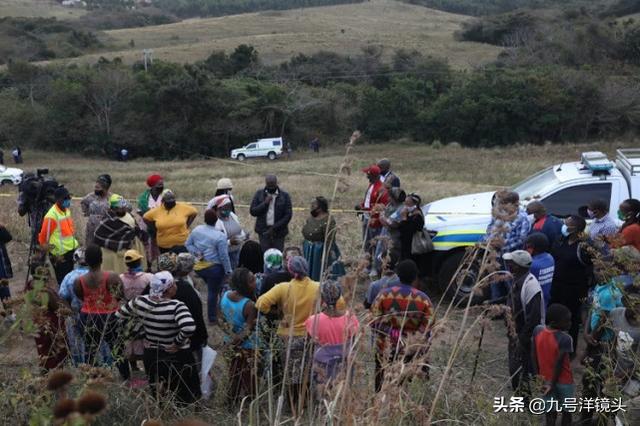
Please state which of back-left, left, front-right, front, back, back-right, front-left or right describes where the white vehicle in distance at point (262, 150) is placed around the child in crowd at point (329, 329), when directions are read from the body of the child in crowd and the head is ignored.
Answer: front

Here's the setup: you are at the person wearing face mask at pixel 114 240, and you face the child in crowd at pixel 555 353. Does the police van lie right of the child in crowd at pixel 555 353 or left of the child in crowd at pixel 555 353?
left

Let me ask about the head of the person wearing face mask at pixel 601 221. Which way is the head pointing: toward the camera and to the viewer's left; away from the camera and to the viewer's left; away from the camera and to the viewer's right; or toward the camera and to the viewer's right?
toward the camera and to the viewer's left

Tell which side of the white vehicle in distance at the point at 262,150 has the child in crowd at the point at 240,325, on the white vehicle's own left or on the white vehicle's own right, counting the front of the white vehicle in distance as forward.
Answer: on the white vehicle's own left

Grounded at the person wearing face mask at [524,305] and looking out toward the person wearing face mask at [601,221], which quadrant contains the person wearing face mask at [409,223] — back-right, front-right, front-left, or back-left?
front-left

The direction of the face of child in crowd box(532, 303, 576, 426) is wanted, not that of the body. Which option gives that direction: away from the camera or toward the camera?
away from the camera

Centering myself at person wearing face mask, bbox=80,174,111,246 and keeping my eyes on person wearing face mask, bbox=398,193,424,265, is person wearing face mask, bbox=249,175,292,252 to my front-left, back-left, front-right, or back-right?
front-left

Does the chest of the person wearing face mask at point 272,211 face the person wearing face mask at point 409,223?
no

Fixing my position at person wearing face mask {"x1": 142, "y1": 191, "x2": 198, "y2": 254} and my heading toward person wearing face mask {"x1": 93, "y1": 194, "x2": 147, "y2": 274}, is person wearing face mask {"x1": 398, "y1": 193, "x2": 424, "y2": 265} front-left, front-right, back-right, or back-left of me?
back-left

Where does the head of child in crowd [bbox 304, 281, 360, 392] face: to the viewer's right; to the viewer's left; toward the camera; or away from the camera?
away from the camera

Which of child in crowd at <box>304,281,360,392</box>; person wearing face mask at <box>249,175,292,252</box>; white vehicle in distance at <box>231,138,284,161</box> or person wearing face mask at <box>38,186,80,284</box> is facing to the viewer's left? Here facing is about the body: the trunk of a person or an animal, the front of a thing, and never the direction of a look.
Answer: the white vehicle in distance

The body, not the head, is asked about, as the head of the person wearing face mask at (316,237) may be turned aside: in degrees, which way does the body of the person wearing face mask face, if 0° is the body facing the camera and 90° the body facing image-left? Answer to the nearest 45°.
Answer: approximately 45°

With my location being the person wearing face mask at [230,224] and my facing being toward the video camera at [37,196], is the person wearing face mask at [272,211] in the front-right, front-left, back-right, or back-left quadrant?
back-right

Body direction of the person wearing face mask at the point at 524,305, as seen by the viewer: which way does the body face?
to the viewer's left
